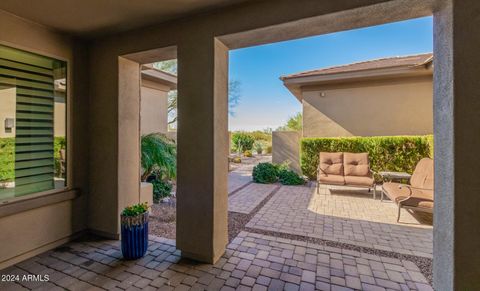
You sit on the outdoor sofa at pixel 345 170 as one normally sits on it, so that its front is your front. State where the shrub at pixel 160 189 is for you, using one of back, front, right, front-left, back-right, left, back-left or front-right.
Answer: front-right

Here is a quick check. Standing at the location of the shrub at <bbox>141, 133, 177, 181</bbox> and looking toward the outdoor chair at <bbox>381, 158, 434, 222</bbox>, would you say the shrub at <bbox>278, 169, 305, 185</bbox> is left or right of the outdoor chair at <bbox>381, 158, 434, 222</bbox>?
left

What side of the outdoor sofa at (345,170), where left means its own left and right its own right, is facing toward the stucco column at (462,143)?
front

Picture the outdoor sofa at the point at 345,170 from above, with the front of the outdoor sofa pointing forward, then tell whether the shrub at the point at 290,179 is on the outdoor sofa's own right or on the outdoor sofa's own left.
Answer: on the outdoor sofa's own right

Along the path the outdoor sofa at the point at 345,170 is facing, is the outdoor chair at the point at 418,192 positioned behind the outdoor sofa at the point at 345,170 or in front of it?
in front

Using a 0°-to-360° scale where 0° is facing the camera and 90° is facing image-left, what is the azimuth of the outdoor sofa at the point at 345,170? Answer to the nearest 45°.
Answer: approximately 0°

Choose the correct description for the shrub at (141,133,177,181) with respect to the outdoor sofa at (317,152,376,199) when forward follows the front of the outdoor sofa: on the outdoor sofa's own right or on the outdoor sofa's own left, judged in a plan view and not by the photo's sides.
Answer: on the outdoor sofa's own right

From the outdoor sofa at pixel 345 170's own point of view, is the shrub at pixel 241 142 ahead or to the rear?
to the rear

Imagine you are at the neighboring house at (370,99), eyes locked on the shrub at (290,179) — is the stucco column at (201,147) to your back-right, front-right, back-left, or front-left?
front-left

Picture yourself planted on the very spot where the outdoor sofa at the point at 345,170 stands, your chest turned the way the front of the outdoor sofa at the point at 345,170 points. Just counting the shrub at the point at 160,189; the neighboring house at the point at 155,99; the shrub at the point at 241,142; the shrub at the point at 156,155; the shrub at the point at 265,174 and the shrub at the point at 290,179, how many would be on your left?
0

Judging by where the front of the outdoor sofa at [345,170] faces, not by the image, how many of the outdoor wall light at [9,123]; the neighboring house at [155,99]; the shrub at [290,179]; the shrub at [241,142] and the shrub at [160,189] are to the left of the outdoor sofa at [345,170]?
0

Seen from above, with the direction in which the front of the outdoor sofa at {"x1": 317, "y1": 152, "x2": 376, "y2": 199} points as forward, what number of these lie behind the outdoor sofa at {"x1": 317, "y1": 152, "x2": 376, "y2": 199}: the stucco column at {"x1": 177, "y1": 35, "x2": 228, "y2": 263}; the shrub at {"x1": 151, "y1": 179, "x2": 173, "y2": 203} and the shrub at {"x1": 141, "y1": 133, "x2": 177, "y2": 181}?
0

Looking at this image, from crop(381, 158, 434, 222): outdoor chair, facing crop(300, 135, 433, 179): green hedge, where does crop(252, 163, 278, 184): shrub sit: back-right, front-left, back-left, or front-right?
front-left

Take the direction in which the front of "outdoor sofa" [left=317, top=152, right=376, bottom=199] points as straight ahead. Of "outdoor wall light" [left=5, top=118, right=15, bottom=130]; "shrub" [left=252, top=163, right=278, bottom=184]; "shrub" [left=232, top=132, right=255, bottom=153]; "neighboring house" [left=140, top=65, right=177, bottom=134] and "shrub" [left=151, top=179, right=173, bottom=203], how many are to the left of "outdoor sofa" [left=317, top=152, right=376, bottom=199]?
0

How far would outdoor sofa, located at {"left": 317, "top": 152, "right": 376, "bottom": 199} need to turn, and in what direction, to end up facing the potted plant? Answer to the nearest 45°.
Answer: approximately 45° to its right

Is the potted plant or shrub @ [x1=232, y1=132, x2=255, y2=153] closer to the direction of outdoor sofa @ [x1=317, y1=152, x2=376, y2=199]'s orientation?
the potted plant
